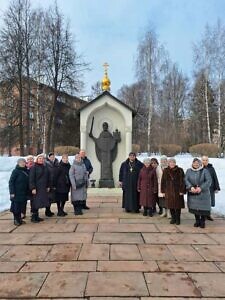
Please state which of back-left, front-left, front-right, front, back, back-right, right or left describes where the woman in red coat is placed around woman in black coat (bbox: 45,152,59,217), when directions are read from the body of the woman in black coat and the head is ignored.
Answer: left

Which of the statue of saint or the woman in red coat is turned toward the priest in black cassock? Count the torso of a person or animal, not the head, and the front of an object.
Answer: the statue of saint

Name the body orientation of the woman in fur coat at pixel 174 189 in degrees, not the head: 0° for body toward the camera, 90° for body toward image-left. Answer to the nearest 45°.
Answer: approximately 0°

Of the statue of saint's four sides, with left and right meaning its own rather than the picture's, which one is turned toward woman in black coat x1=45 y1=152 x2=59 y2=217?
front

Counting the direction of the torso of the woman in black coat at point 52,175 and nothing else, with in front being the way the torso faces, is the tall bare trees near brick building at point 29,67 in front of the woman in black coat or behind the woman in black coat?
behind

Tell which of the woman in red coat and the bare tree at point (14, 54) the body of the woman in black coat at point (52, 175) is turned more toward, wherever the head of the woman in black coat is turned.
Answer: the woman in red coat
